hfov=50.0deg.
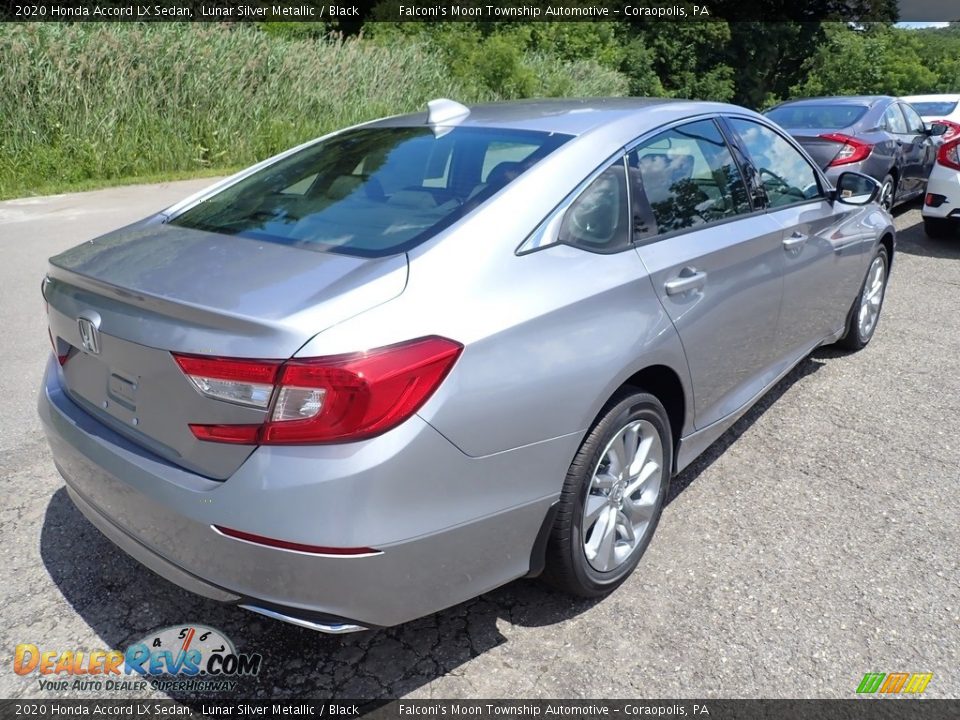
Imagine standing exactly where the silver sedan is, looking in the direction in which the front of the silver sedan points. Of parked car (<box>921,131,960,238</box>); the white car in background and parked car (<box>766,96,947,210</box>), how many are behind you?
0

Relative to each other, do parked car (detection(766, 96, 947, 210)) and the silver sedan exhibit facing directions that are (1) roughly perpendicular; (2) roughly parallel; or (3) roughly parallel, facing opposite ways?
roughly parallel

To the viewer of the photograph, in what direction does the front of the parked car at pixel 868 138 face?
facing away from the viewer and to the right of the viewer

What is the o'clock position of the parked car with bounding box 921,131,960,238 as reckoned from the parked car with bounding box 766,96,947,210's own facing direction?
the parked car with bounding box 921,131,960,238 is roughly at 3 o'clock from the parked car with bounding box 766,96,947,210.

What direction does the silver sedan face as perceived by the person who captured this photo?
facing away from the viewer and to the right of the viewer

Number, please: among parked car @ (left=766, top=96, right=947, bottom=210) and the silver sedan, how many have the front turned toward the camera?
0
